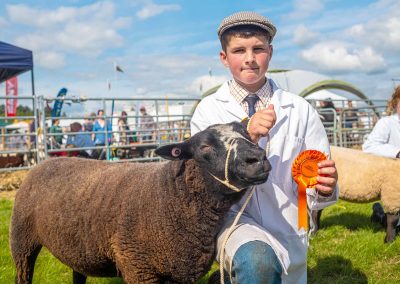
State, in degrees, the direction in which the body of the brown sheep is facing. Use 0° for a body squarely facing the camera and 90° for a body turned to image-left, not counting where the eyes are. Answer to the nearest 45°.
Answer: approximately 315°

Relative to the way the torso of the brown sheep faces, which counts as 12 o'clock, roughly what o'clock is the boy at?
The boy is roughly at 11 o'clock from the brown sheep.

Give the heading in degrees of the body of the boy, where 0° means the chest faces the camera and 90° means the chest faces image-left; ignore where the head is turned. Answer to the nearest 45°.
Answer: approximately 0°

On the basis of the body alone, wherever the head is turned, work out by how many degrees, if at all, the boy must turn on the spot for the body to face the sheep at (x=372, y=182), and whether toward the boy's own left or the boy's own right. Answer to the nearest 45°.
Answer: approximately 135° to the boy's own left

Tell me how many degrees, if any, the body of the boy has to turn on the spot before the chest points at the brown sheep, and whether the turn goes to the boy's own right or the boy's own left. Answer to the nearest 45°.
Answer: approximately 90° to the boy's own right

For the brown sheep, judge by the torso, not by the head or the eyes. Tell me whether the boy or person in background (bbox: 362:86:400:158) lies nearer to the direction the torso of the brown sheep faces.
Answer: the boy

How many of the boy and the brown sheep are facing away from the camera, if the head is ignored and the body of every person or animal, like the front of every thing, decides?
0

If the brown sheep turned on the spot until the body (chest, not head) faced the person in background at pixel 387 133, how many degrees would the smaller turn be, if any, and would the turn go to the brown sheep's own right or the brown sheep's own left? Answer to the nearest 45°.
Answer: approximately 90° to the brown sheep's own left

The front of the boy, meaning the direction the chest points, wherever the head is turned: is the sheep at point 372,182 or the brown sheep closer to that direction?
the brown sheep

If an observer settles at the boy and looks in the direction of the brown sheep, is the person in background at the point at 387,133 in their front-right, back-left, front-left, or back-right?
back-right
